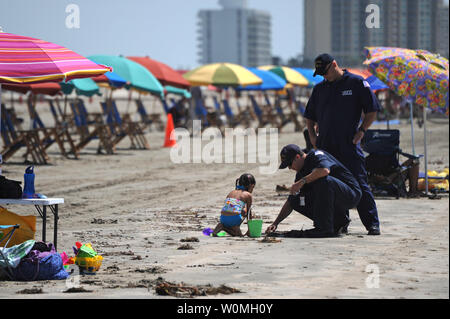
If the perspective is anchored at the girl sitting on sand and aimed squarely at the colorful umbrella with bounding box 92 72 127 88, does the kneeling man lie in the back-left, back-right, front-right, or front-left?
back-right

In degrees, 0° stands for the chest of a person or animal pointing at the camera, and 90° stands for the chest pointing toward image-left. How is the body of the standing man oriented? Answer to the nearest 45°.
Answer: approximately 45°

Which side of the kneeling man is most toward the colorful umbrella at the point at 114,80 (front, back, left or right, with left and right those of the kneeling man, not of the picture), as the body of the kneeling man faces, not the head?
right

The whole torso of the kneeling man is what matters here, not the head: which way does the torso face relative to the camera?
to the viewer's left

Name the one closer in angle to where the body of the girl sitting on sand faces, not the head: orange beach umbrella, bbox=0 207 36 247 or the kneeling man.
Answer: the kneeling man

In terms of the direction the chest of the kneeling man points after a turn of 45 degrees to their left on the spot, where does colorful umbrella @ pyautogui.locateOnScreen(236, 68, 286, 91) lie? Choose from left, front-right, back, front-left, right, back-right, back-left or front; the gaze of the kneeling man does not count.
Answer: back-right

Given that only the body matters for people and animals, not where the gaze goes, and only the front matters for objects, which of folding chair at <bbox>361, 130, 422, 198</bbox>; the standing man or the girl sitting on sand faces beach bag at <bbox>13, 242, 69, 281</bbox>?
the standing man

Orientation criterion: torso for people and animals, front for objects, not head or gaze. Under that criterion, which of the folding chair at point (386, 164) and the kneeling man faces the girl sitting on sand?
the kneeling man

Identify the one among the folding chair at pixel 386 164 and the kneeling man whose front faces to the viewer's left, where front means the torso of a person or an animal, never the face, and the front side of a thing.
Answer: the kneeling man

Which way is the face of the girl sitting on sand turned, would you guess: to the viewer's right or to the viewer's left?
to the viewer's right

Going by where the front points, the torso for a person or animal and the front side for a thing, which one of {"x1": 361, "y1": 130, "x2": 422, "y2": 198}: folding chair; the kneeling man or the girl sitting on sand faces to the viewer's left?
the kneeling man
